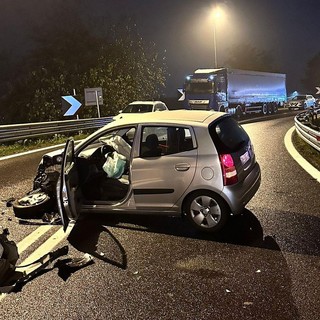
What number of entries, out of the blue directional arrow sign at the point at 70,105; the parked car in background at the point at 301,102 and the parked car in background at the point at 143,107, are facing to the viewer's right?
0

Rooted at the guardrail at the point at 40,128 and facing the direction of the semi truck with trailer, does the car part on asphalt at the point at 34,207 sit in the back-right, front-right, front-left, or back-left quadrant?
back-right

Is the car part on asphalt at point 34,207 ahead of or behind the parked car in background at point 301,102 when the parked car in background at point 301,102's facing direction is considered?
ahead

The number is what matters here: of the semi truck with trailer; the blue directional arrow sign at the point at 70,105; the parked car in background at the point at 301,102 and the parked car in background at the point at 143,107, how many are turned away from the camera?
0

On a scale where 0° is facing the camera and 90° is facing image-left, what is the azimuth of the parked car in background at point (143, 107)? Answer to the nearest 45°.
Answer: approximately 45°

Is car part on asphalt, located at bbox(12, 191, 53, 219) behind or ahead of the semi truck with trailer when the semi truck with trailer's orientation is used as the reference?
ahead

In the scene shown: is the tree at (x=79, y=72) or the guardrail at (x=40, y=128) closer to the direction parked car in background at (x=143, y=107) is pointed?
the guardrail

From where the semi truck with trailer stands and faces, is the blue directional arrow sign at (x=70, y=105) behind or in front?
in front

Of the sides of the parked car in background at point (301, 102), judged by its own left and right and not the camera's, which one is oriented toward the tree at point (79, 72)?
front

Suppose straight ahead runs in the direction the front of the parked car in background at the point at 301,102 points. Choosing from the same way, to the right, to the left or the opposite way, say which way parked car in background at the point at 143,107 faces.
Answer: the same way

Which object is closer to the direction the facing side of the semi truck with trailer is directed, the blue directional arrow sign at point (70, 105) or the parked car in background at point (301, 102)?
the blue directional arrow sign

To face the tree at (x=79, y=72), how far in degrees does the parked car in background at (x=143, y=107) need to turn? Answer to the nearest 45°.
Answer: approximately 135° to its right

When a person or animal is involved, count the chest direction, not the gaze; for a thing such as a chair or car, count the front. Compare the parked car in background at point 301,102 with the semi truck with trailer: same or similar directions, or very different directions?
same or similar directions

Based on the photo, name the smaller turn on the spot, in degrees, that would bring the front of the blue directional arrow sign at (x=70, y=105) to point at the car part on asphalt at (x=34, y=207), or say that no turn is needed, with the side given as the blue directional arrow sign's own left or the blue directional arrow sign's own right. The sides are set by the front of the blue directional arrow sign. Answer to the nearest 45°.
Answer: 0° — it already faces it

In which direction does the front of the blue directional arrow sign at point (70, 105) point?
toward the camera

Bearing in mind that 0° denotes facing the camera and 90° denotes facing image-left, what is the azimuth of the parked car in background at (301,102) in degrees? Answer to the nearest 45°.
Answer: approximately 45°

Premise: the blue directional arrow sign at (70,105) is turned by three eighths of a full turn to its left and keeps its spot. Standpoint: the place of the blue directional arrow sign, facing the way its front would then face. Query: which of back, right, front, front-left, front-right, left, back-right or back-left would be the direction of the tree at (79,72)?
front-left
